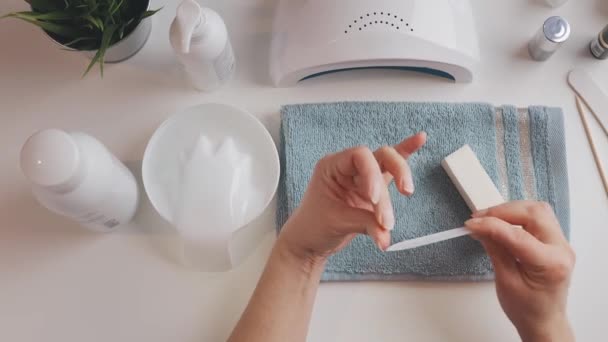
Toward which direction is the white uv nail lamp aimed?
toward the camera

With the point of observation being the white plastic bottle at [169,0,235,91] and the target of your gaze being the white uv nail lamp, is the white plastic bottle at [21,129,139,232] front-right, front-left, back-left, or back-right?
back-right

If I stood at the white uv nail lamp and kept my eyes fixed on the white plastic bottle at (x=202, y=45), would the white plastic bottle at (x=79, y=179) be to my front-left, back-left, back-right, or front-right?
front-left
